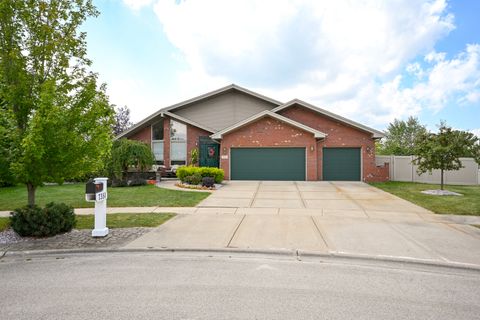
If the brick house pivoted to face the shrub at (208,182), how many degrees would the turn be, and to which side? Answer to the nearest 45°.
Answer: approximately 45° to its right

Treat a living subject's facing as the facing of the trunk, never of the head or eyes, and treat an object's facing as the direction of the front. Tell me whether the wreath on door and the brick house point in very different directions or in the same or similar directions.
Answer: same or similar directions

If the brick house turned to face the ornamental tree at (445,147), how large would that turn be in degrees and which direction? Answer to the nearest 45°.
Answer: approximately 45° to its left

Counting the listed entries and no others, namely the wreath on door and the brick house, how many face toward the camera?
2

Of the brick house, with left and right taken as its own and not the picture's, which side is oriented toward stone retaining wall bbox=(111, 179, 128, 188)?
right

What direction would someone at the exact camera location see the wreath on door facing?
facing the viewer

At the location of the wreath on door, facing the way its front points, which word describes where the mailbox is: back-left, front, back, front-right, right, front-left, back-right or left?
front

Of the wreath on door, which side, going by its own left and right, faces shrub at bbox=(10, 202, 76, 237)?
front

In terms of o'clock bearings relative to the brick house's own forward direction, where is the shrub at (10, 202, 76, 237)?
The shrub is roughly at 1 o'clock from the brick house.

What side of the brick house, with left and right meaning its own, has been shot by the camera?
front

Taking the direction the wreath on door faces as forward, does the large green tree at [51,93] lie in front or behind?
in front

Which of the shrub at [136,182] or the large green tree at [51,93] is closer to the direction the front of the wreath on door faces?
the large green tree

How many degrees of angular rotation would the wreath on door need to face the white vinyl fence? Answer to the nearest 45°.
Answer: approximately 90° to its left

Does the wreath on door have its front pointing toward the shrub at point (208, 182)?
yes
